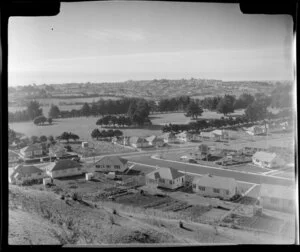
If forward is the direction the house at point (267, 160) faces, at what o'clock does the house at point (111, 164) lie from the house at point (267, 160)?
the house at point (111, 164) is roughly at 1 o'clock from the house at point (267, 160).

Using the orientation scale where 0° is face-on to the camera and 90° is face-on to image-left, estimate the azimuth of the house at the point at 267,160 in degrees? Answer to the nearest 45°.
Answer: approximately 45°

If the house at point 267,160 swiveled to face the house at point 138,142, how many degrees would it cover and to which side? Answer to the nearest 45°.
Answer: approximately 45° to its right

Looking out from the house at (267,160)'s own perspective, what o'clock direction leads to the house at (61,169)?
the house at (61,169) is roughly at 1 o'clock from the house at (267,160).
